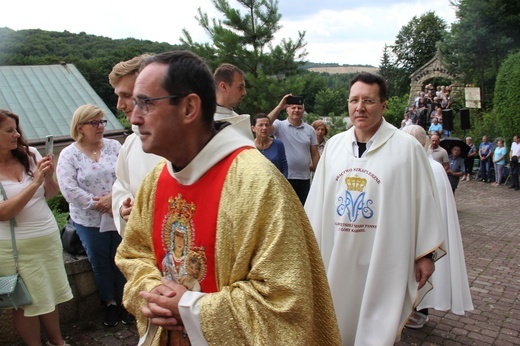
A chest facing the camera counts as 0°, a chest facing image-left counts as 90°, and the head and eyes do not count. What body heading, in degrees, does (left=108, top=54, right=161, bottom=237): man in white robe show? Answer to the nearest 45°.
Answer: approximately 45°

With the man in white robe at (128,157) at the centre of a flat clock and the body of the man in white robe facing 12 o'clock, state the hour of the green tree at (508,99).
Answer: The green tree is roughly at 6 o'clock from the man in white robe.

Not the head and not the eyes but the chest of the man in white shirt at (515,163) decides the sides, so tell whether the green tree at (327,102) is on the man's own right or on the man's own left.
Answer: on the man's own right

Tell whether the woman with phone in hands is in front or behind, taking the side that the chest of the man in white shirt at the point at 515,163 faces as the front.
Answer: in front

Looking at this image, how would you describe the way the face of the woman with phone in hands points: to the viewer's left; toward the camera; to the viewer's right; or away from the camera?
to the viewer's right

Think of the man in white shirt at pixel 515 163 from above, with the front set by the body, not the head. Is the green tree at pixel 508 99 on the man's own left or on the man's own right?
on the man's own right

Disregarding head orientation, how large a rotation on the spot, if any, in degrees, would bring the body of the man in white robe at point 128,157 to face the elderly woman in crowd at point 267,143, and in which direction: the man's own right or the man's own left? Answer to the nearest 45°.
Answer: approximately 180°

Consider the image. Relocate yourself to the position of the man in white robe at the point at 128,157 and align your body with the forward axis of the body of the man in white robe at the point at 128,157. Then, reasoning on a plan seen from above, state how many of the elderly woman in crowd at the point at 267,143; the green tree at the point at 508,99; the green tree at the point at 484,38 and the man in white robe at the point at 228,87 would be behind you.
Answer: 4

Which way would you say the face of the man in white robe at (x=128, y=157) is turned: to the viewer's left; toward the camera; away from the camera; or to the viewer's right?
to the viewer's left
